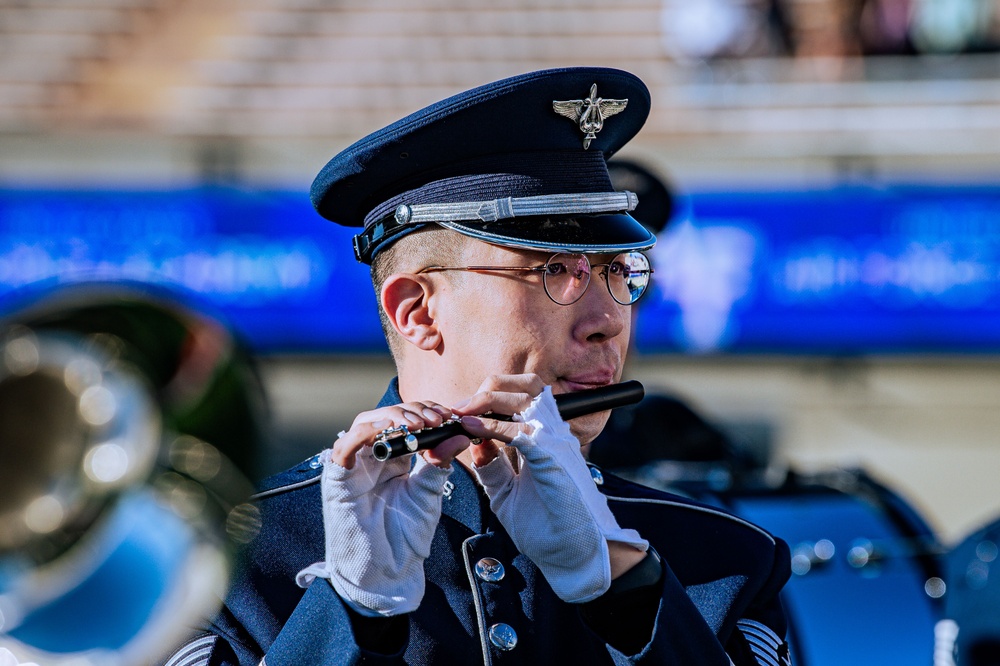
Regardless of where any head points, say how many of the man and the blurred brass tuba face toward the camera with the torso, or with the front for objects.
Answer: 2

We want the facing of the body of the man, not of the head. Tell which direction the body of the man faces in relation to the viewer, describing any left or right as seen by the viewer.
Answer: facing the viewer

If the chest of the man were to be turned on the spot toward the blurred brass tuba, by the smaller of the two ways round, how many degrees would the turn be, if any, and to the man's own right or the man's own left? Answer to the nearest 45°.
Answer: approximately 45° to the man's own right

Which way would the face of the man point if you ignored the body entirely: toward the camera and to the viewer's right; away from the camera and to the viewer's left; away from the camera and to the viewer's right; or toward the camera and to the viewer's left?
toward the camera and to the viewer's right
